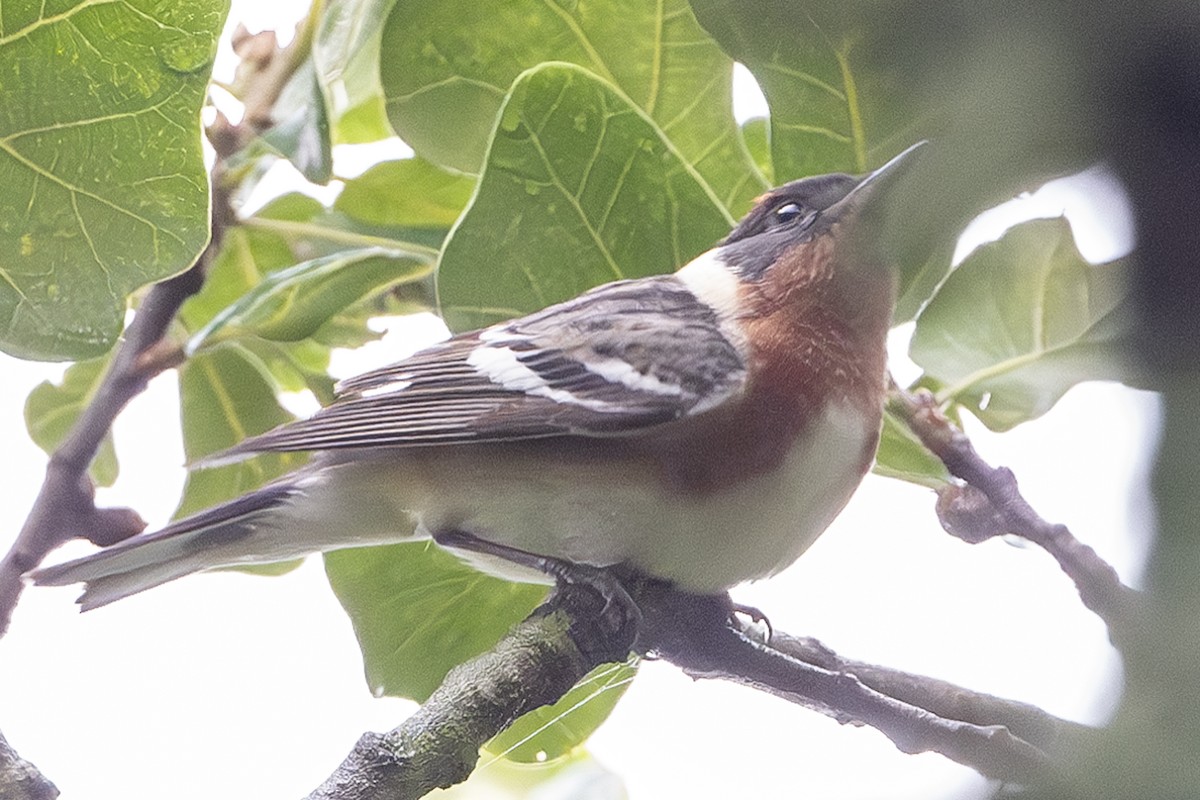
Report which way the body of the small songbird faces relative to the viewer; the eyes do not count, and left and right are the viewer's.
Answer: facing to the right of the viewer
